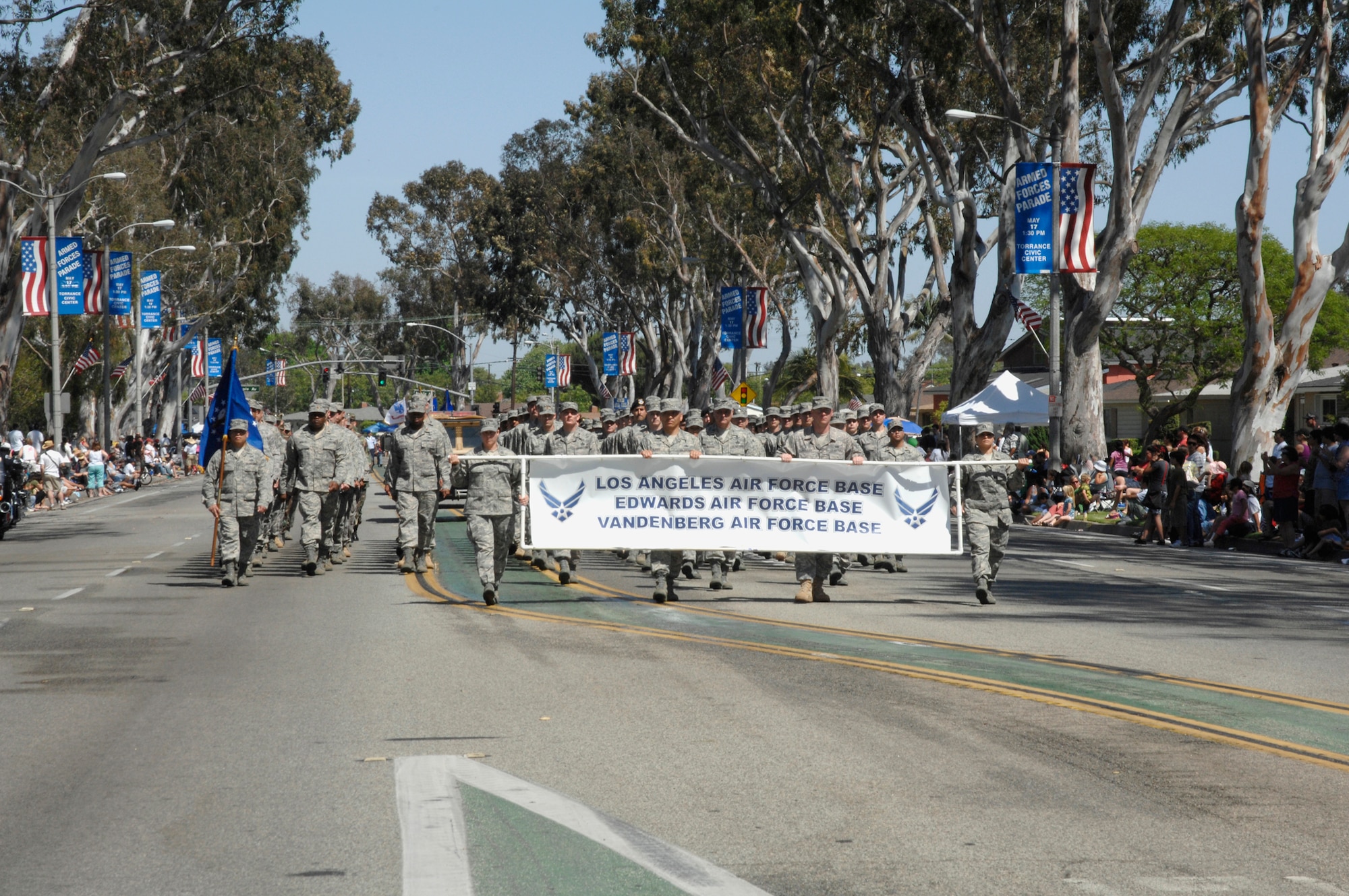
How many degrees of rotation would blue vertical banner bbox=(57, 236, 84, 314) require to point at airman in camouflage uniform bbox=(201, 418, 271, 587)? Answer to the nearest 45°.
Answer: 0° — it already faces them

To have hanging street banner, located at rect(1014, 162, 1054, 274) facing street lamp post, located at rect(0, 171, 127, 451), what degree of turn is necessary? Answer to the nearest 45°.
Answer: approximately 90° to its right

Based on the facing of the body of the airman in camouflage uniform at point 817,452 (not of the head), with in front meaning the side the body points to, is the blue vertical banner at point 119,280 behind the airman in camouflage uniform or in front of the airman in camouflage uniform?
behind

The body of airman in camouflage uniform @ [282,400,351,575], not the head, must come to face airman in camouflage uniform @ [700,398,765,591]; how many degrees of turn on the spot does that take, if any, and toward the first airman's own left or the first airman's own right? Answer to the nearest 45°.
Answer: approximately 45° to the first airman's own left

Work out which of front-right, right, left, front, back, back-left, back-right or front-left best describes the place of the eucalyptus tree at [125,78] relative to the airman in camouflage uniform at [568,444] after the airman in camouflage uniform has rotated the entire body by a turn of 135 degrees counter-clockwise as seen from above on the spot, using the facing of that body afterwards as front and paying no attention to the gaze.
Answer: left

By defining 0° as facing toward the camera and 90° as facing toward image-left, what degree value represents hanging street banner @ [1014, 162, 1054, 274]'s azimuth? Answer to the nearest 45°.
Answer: approximately 0°

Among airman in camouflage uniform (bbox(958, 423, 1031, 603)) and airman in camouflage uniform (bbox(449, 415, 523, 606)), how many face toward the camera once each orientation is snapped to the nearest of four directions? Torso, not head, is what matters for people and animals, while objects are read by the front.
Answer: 2

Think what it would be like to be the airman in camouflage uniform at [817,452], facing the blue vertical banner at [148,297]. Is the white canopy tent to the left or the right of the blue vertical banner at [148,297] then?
right

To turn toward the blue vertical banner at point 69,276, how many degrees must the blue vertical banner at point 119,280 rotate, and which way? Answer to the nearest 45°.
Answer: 0° — it already faces it
